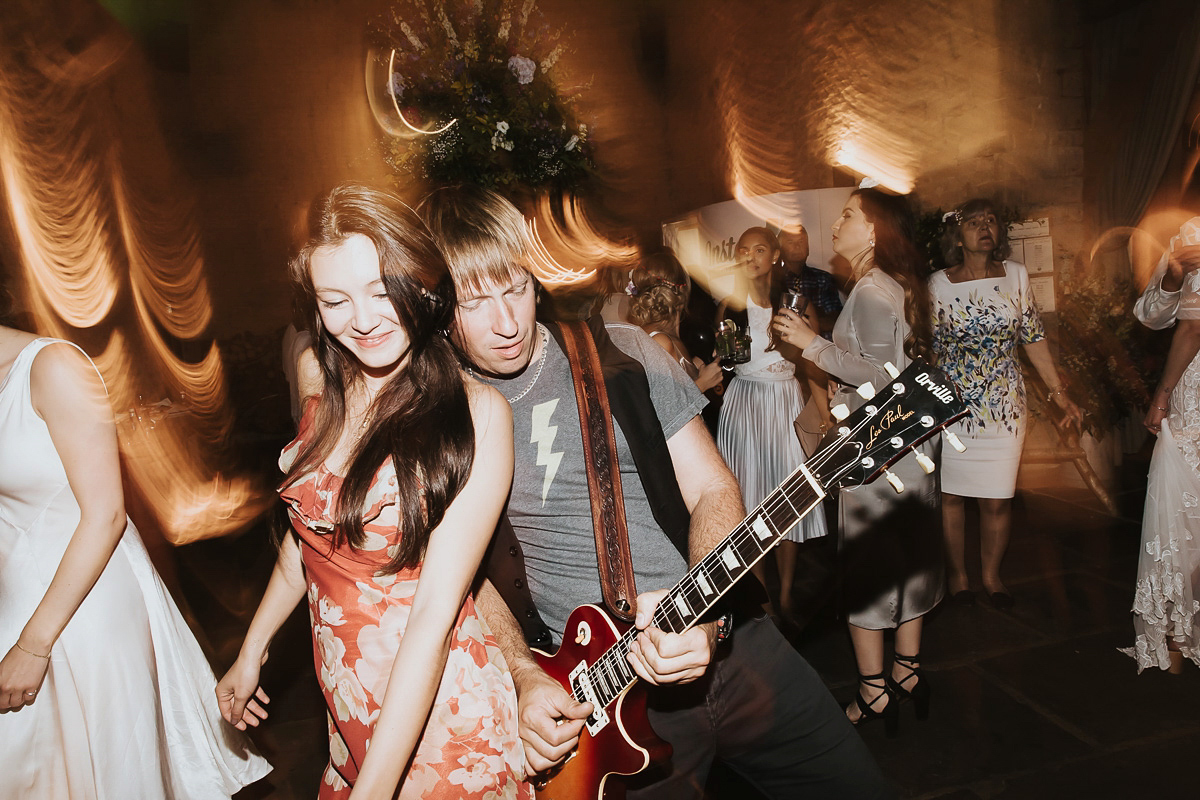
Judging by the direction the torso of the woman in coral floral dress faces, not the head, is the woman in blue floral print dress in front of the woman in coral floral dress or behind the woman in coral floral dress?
behind

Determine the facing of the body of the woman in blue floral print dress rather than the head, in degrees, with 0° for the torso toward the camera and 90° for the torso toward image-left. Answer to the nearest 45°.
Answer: approximately 0°

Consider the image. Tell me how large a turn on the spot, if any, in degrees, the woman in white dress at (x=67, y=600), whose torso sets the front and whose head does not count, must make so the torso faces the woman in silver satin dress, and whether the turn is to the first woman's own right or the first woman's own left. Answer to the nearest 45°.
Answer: approximately 135° to the first woman's own left

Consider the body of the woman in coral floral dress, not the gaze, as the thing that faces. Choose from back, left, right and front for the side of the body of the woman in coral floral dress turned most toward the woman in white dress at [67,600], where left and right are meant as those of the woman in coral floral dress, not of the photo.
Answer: right

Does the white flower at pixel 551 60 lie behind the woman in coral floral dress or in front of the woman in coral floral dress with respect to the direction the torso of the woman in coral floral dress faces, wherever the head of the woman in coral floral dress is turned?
behind

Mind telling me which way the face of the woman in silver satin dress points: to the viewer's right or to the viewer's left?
to the viewer's left
